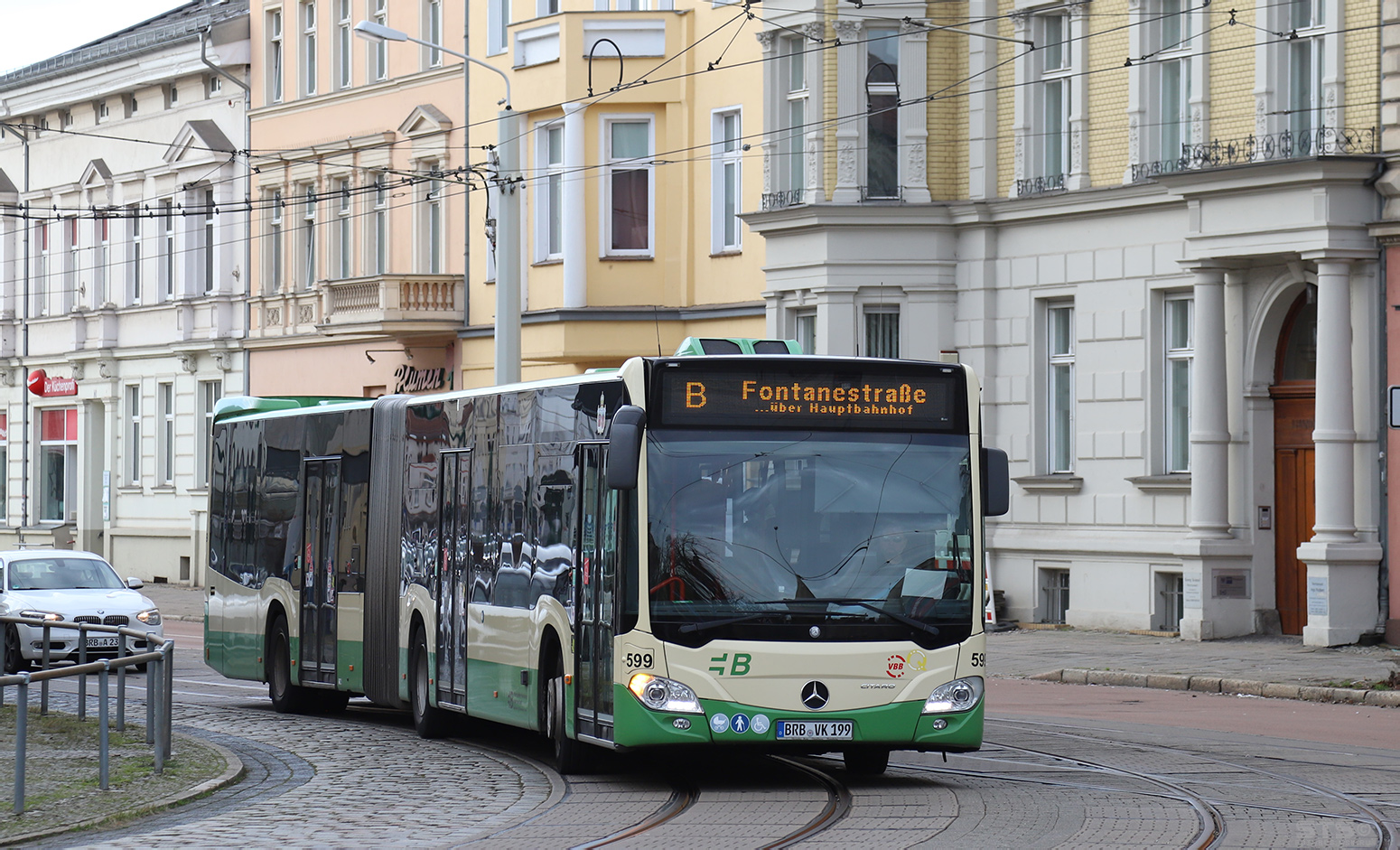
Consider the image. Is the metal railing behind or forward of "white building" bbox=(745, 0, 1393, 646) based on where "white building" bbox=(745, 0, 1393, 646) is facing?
forward

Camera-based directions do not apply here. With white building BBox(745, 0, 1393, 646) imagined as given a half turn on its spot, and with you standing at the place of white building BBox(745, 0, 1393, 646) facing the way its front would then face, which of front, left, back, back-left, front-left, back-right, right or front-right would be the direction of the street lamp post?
back-left

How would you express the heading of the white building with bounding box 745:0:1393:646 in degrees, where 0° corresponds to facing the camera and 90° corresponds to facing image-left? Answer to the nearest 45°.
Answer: approximately 45°

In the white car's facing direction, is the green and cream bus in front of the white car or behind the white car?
in front

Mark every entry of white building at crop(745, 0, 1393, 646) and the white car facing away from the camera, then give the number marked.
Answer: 0

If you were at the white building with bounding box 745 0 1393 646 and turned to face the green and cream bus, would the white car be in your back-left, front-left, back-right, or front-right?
front-right

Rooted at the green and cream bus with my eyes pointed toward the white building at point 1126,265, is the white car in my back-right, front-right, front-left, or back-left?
front-left

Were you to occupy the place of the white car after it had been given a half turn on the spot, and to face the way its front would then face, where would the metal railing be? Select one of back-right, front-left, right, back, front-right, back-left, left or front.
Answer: back-left

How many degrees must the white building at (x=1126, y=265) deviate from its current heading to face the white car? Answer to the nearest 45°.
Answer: approximately 45° to its right

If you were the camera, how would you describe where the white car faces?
facing the viewer and to the right of the viewer
